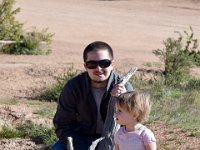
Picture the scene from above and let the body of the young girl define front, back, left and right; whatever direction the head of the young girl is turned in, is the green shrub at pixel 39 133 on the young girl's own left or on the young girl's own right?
on the young girl's own right

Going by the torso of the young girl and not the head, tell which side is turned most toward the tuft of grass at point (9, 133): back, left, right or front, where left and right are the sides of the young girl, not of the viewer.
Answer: right

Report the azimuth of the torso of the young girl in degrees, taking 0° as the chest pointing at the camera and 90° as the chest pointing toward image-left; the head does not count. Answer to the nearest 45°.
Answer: approximately 45°

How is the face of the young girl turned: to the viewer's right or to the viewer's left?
to the viewer's left

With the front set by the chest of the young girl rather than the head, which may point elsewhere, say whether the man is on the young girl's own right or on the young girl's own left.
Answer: on the young girl's own right

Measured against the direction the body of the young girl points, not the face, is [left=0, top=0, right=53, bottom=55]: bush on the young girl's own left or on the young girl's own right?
on the young girl's own right

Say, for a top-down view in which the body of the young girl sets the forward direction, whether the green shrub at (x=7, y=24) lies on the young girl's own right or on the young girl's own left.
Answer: on the young girl's own right
